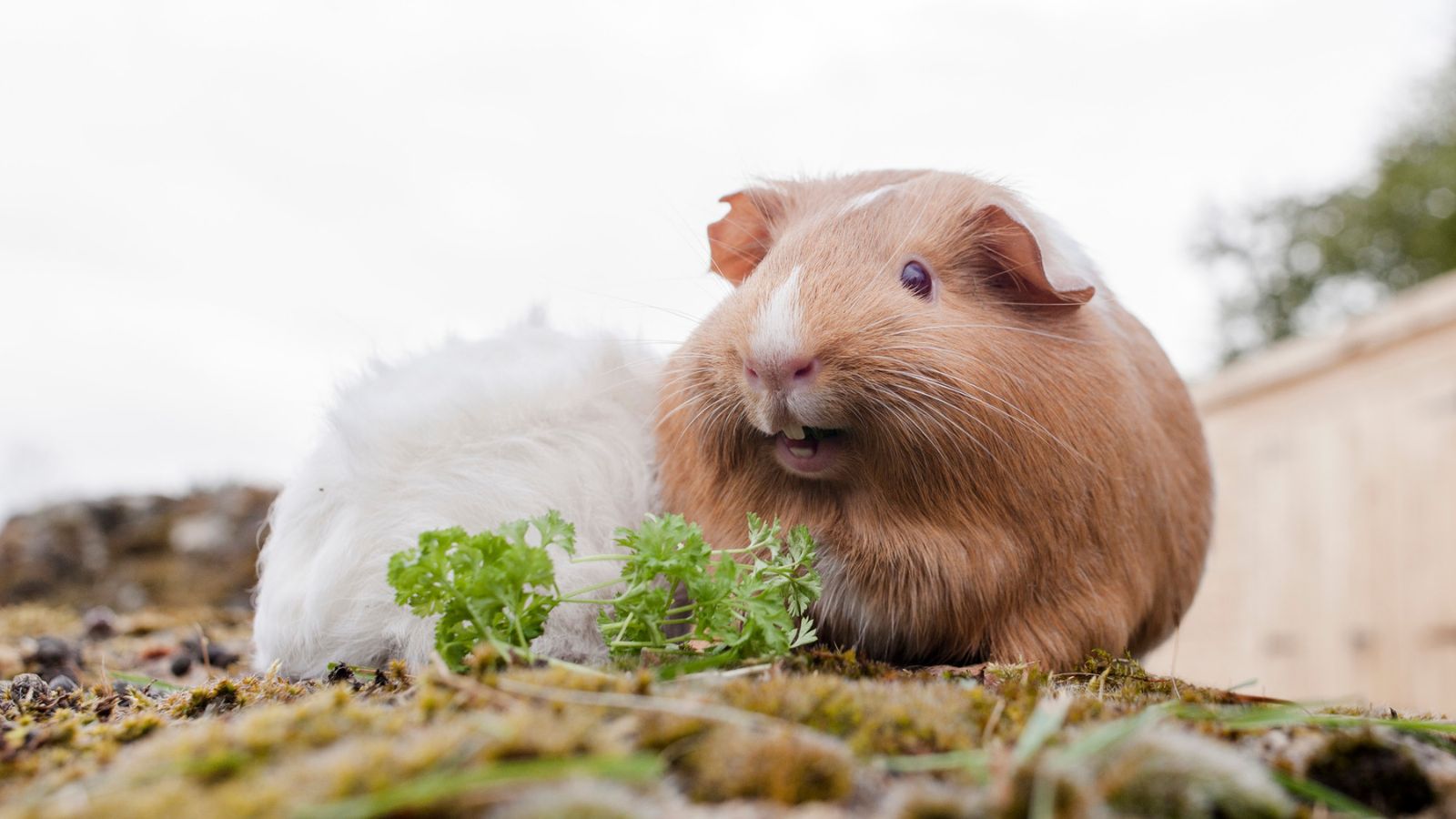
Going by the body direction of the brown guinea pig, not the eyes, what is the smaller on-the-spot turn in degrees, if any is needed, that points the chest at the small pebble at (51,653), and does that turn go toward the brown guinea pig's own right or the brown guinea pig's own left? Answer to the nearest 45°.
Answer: approximately 45° to the brown guinea pig's own right

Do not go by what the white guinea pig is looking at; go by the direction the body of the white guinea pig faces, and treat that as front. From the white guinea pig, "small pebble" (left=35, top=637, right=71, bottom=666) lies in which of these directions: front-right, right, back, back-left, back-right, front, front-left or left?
back-left

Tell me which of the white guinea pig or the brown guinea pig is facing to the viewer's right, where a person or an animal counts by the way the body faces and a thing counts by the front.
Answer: the white guinea pig

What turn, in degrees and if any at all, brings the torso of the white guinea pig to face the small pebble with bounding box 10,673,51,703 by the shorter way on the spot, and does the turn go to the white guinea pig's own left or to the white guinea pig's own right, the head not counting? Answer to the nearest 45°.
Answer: approximately 180°

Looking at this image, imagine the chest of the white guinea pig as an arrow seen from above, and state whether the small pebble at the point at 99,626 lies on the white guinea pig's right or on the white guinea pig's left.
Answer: on the white guinea pig's left

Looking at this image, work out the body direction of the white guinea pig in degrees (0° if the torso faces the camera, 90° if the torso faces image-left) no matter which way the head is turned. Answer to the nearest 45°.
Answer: approximately 270°

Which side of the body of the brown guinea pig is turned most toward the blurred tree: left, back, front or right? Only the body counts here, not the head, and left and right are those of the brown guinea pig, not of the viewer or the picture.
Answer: back

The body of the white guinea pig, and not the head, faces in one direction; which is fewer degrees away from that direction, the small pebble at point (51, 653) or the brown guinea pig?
the brown guinea pig

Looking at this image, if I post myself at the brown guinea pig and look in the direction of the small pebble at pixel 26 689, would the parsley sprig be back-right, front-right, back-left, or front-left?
front-left

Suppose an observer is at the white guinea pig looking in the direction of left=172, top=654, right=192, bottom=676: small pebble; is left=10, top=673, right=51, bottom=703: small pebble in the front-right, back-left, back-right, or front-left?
front-left

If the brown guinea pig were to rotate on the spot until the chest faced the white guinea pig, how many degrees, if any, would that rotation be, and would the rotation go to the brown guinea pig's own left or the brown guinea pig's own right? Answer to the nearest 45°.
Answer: approximately 45° to the brown guinea pig's own right

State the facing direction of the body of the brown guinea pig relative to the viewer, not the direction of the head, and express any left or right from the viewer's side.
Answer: facing the viewer and to the left of the viewer

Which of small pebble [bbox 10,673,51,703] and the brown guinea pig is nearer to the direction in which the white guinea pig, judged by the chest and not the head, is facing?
the brown guinea pig

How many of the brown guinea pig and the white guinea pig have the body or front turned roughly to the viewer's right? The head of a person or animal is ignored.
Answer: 1
